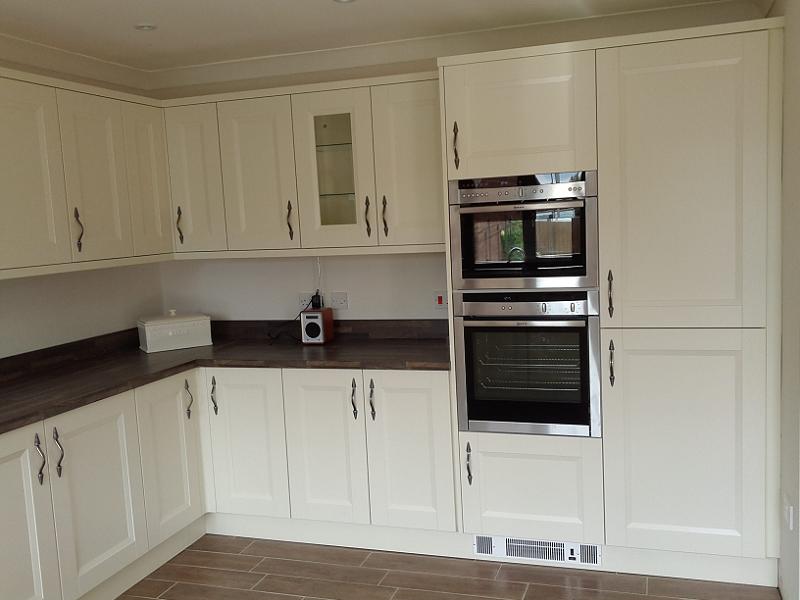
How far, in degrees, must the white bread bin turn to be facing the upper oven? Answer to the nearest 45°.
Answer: approximately 45° to its left

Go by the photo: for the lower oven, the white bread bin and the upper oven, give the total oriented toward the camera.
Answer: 3

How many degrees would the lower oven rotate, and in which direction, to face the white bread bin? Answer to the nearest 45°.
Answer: approximately 90° to its right

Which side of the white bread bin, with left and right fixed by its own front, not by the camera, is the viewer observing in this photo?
front

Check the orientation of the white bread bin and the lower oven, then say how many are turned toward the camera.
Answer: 2

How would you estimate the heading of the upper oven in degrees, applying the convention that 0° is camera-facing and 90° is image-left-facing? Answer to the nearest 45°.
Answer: approximately 0°

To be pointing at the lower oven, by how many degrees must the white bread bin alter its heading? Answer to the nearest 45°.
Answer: approximately 45° to its left

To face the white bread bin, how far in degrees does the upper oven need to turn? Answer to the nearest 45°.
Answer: approximately 90° to its right
